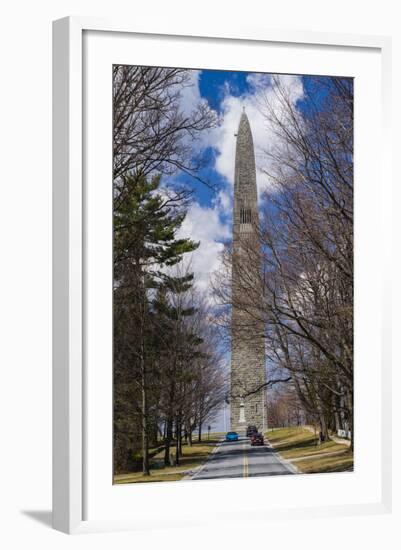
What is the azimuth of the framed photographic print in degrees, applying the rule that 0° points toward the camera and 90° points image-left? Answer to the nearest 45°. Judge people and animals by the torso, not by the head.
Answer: approximately 315°
